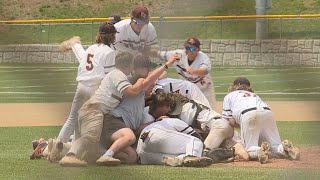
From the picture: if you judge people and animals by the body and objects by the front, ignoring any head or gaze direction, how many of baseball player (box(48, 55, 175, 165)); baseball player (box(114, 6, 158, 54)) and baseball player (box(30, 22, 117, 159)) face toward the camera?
1

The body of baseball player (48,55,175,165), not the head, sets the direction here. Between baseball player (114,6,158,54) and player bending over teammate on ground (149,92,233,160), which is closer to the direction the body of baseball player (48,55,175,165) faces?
the player bending over teammate on ground

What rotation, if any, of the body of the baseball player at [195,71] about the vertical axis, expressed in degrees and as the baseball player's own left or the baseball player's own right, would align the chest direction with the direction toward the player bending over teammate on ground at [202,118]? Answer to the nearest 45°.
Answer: approximately 45° to the baseball player's own left

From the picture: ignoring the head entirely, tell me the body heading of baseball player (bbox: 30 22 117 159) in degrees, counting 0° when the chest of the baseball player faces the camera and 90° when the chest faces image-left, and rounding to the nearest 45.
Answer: approximately 225°

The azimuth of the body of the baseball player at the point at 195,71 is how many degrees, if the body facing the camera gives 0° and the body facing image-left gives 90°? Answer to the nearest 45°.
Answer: approximately 45°

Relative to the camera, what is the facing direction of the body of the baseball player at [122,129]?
to the viewer's right
